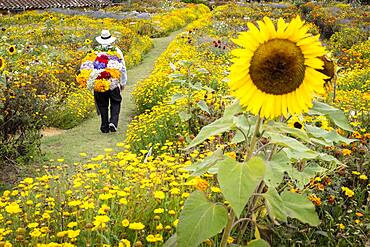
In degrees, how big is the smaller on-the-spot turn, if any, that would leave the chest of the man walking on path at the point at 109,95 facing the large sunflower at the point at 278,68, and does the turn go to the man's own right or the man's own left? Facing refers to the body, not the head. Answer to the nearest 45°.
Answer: approximately 180°

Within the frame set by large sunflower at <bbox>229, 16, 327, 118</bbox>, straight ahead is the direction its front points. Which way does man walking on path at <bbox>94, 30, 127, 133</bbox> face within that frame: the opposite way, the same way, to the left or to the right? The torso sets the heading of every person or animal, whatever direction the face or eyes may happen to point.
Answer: the opposite way

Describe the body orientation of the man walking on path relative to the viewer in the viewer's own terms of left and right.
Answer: facing away from the viewer

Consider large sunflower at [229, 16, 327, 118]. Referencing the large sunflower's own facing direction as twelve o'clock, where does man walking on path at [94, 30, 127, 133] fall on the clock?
The man walking on path is roughly at 5 o'clock from the large sunflower.

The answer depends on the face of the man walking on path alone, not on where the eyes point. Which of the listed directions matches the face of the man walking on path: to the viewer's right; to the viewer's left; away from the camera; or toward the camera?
away from the camera

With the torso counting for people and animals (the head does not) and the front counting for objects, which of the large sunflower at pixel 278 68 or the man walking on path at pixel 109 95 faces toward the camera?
the large sunflower

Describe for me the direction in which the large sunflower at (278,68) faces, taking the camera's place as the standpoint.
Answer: facing the viewer

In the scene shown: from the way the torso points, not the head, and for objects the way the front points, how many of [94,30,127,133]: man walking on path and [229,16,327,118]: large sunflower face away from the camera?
1

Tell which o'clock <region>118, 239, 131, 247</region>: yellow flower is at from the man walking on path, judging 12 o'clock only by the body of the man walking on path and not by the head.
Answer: The yellow flower is roughly at 6 o'clock from the man walking on path.
